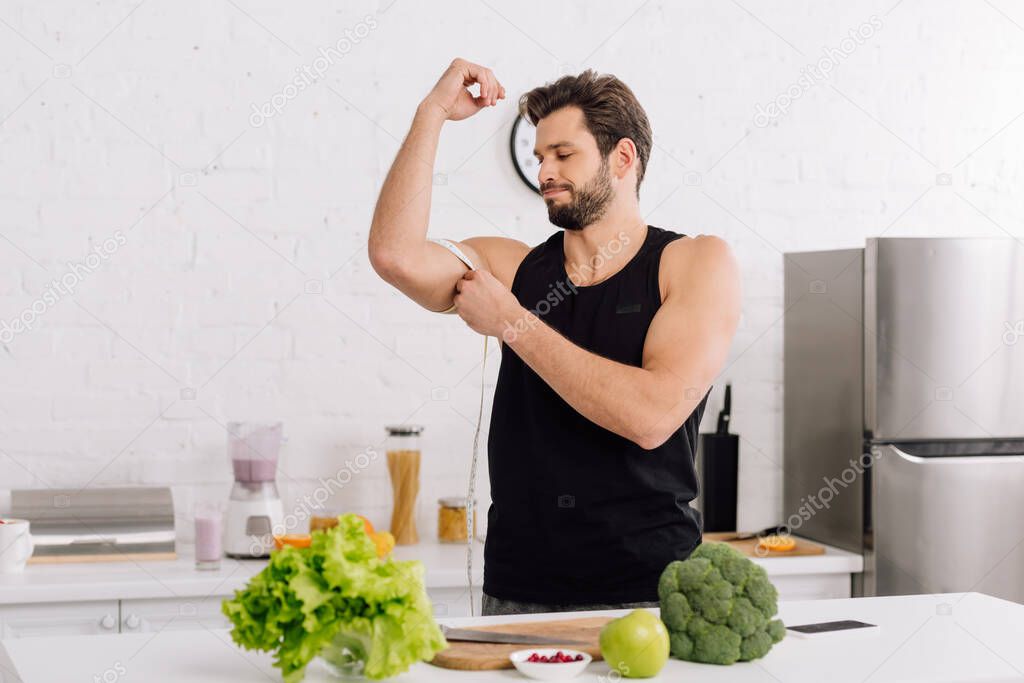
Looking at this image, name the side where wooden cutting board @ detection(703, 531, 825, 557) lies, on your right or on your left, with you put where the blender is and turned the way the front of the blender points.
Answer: on your left

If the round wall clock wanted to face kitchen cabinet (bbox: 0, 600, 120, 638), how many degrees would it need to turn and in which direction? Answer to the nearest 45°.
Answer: approximately 45° to its right

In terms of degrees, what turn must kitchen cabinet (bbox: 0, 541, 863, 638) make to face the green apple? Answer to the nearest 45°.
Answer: approximately 45° to its left

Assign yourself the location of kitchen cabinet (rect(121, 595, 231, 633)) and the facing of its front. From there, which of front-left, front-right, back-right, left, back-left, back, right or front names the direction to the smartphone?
front-left

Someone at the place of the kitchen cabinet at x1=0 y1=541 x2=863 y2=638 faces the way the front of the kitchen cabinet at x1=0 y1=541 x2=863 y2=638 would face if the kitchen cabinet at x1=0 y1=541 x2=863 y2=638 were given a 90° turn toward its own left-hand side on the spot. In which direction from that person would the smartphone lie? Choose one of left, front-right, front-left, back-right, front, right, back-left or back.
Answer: front-right

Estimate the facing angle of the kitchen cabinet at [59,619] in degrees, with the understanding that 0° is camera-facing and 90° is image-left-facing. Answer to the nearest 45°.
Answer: approximately 0°

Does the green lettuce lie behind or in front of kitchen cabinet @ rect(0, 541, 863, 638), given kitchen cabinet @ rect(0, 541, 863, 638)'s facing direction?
in front
